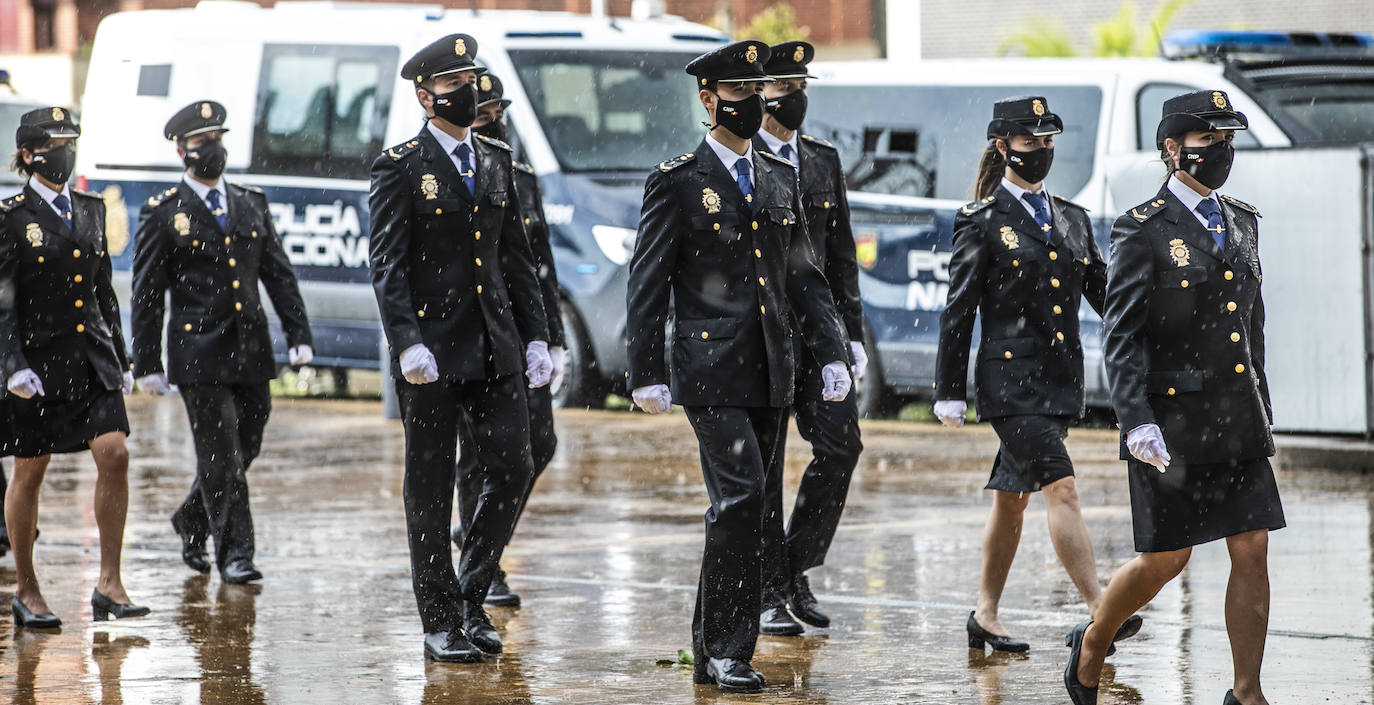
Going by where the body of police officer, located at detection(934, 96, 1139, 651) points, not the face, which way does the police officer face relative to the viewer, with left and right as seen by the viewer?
facing the viewer and to the right of the viewer

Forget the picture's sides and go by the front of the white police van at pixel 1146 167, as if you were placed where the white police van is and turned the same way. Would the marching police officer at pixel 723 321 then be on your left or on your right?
on your right

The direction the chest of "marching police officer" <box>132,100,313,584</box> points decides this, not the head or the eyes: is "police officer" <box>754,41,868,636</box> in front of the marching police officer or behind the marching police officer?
in front

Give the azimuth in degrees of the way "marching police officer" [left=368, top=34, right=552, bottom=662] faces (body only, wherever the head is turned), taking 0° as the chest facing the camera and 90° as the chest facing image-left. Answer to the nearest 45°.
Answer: approximately 315°

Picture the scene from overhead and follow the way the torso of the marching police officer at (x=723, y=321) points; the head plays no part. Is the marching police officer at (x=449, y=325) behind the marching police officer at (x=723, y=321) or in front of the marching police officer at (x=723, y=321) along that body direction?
behind

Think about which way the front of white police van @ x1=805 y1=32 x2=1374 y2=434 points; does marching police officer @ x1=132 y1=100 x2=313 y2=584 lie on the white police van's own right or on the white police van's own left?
on the white police van's own right

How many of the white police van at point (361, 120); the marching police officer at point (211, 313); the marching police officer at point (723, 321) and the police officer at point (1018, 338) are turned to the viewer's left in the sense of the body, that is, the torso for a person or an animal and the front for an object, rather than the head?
0

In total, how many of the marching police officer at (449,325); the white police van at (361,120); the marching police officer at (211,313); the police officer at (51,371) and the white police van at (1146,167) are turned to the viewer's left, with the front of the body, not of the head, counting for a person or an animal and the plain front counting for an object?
0

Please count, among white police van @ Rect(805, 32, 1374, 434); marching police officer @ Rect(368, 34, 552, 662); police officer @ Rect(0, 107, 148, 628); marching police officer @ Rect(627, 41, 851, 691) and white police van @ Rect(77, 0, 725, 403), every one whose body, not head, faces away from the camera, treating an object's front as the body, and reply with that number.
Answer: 0

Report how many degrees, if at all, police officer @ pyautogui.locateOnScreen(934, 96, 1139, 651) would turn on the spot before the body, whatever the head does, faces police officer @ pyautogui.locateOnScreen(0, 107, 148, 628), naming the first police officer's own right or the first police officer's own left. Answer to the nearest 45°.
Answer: approximately 135° to the first police officer's own right
